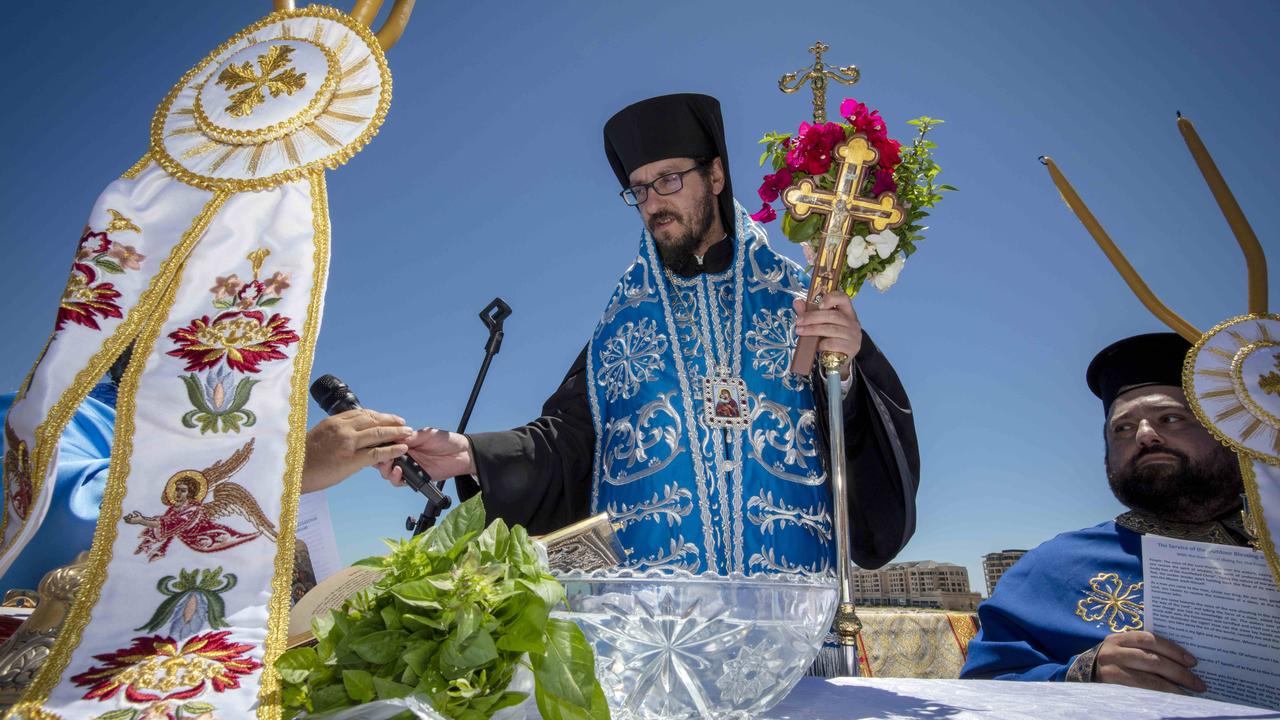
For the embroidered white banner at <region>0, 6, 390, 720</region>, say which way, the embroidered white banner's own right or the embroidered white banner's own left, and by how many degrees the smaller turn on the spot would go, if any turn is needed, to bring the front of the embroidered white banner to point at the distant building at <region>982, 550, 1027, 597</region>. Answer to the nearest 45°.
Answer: approximately 135° to the embroidered white banner's own left

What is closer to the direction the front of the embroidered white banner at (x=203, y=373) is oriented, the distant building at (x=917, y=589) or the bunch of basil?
the bunch of basil

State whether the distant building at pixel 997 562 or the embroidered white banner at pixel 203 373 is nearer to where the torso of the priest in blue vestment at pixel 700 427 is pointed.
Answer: the embroidered white banner

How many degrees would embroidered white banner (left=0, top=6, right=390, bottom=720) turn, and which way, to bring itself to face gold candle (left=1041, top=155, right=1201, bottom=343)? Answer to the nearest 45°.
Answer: approximately 90° to its left

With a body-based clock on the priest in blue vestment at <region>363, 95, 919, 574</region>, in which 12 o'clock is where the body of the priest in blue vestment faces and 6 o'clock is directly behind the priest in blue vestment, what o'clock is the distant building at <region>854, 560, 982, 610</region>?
The distant building is roughly at 7 o'clock from the priest in blue vestment.

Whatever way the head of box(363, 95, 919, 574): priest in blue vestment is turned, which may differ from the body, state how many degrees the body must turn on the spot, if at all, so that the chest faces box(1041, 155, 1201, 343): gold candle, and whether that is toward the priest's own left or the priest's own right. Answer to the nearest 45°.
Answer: approximately 90° to the priest's own left

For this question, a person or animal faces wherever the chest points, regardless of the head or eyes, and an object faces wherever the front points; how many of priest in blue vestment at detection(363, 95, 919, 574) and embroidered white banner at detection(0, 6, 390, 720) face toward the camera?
2

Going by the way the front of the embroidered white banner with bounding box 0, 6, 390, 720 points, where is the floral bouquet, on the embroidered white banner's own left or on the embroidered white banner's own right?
on the embroidered white banner's own left

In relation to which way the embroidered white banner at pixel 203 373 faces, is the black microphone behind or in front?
behind

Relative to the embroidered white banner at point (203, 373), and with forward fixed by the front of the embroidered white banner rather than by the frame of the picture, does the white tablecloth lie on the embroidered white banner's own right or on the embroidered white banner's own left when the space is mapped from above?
on the embroidered white banner's own left

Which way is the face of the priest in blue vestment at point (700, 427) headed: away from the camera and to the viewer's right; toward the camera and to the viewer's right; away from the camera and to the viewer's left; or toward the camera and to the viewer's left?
toward the camera and to the viewer's left

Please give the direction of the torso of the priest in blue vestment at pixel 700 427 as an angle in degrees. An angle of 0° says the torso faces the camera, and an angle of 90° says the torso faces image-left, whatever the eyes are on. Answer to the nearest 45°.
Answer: approximately 0°
